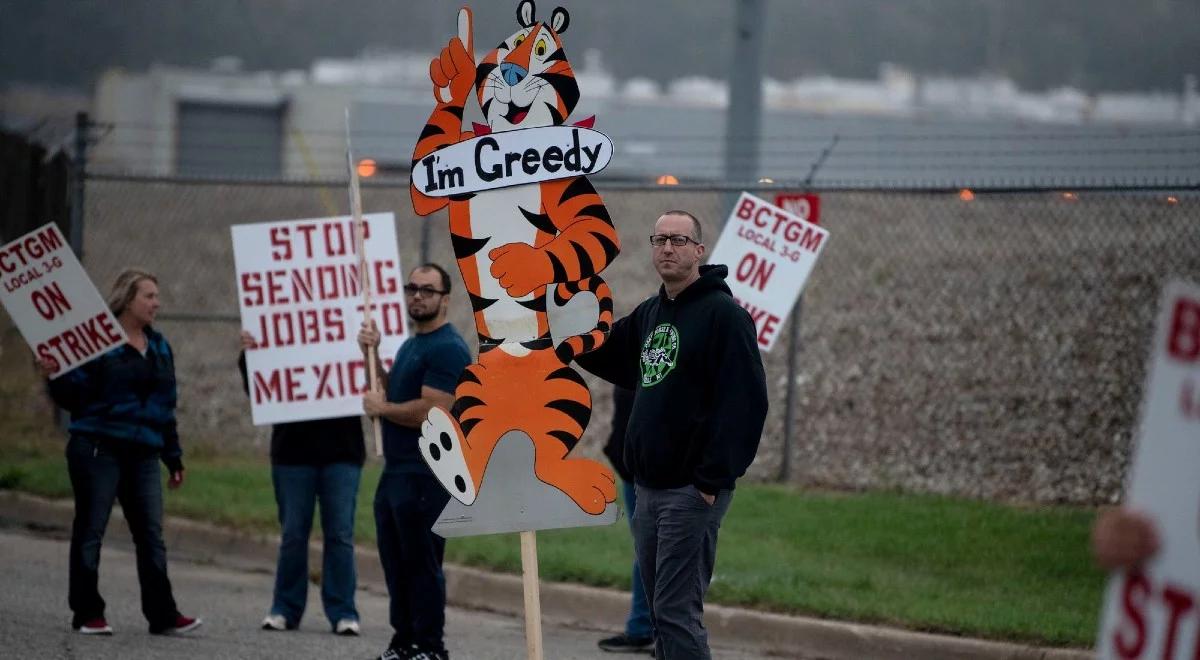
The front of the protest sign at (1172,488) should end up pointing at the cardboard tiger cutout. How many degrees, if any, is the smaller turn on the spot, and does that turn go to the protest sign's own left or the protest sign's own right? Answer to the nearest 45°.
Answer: approximately 135° to the protest sign's own right

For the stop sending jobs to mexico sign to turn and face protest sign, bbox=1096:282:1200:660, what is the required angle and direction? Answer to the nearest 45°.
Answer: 0° — it already faces it

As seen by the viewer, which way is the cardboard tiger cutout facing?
toward the camera

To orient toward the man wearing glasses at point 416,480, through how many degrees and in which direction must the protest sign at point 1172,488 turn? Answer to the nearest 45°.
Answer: approximately 135° to its right

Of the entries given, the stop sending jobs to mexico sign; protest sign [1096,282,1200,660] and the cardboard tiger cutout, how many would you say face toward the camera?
3

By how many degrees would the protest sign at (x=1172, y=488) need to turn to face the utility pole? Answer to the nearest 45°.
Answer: approximately 180°

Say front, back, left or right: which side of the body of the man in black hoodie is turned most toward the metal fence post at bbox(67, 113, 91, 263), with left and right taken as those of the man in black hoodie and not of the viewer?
right

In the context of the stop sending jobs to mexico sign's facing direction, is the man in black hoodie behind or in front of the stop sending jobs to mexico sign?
in front

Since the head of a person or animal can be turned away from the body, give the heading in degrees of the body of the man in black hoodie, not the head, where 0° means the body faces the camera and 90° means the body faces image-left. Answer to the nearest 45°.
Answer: approximately 45°

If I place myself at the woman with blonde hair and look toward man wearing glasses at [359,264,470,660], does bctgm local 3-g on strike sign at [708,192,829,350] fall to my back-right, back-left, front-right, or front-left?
front-left

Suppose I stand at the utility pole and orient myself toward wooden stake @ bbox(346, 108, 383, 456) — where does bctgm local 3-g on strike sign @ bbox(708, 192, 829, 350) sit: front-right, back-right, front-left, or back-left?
front-left

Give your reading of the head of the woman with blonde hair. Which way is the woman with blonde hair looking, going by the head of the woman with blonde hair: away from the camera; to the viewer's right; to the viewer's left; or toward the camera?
to the viewer's right

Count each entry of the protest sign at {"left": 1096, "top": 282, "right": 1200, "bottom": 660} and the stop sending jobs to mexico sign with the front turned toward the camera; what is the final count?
2

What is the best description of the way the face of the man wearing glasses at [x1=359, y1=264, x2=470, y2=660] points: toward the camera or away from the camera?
toward the camera

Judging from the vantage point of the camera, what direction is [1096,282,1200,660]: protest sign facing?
facing the viewer
